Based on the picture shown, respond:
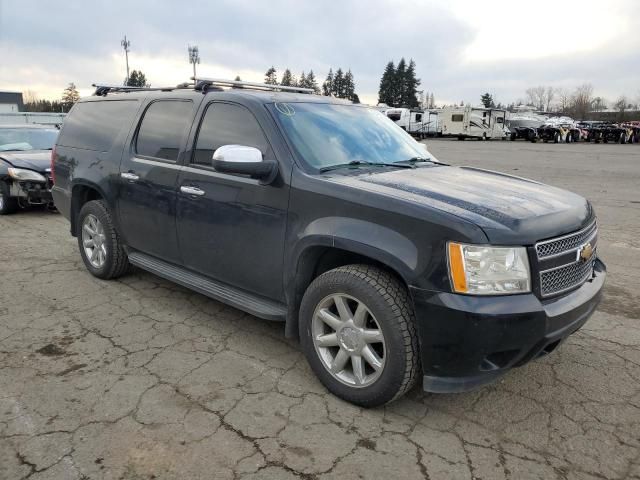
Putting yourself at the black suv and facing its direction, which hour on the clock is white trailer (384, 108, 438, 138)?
The white trailer is roughly at 8 o'clock from the black suv.

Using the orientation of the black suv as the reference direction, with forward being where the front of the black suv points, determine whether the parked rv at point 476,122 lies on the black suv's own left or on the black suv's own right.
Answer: on the black suv's own left

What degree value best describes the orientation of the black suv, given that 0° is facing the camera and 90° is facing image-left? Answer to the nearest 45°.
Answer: approximately 315°
